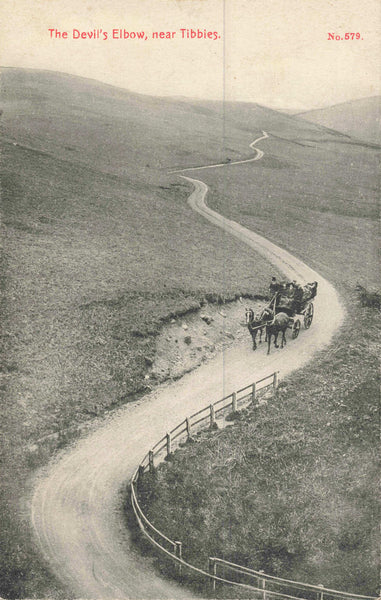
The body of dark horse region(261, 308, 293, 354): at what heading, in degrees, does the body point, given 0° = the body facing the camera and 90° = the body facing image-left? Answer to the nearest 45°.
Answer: approximately 45°
